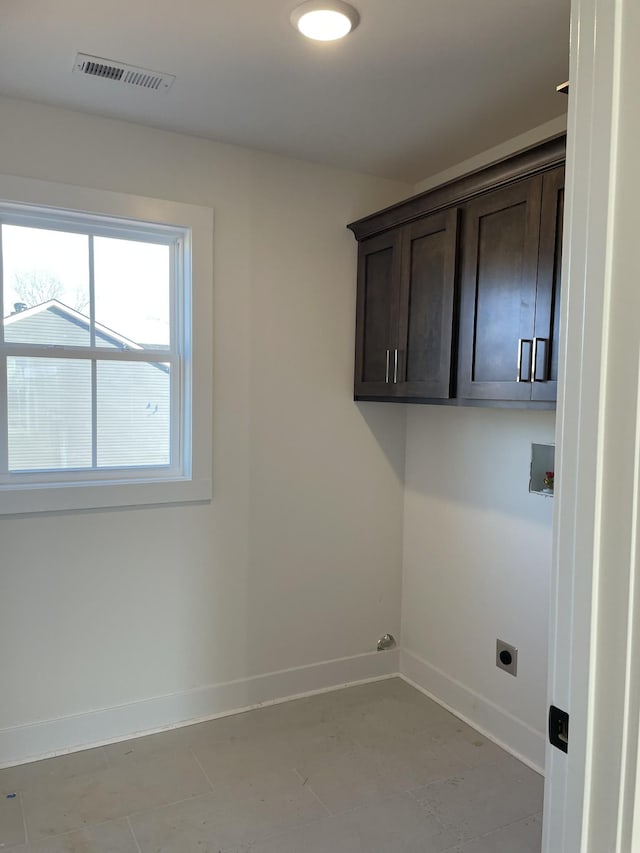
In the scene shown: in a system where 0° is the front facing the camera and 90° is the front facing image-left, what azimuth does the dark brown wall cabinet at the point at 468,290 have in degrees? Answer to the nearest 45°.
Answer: approximately 45°

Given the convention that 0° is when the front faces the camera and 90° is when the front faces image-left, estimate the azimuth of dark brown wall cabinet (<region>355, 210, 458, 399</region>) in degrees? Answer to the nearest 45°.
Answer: approximately 45°
